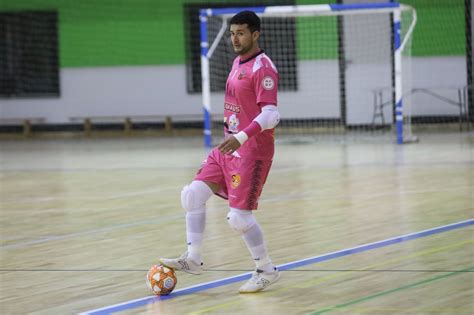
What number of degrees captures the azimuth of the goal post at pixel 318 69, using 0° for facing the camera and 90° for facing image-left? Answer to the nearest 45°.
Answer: approximately 0°

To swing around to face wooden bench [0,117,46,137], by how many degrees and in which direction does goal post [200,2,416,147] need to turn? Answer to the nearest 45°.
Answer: approximately 90° to its right

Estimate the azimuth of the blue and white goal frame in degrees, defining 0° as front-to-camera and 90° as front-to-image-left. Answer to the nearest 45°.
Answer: approximately 0°

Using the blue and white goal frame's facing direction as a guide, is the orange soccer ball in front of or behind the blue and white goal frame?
in front
